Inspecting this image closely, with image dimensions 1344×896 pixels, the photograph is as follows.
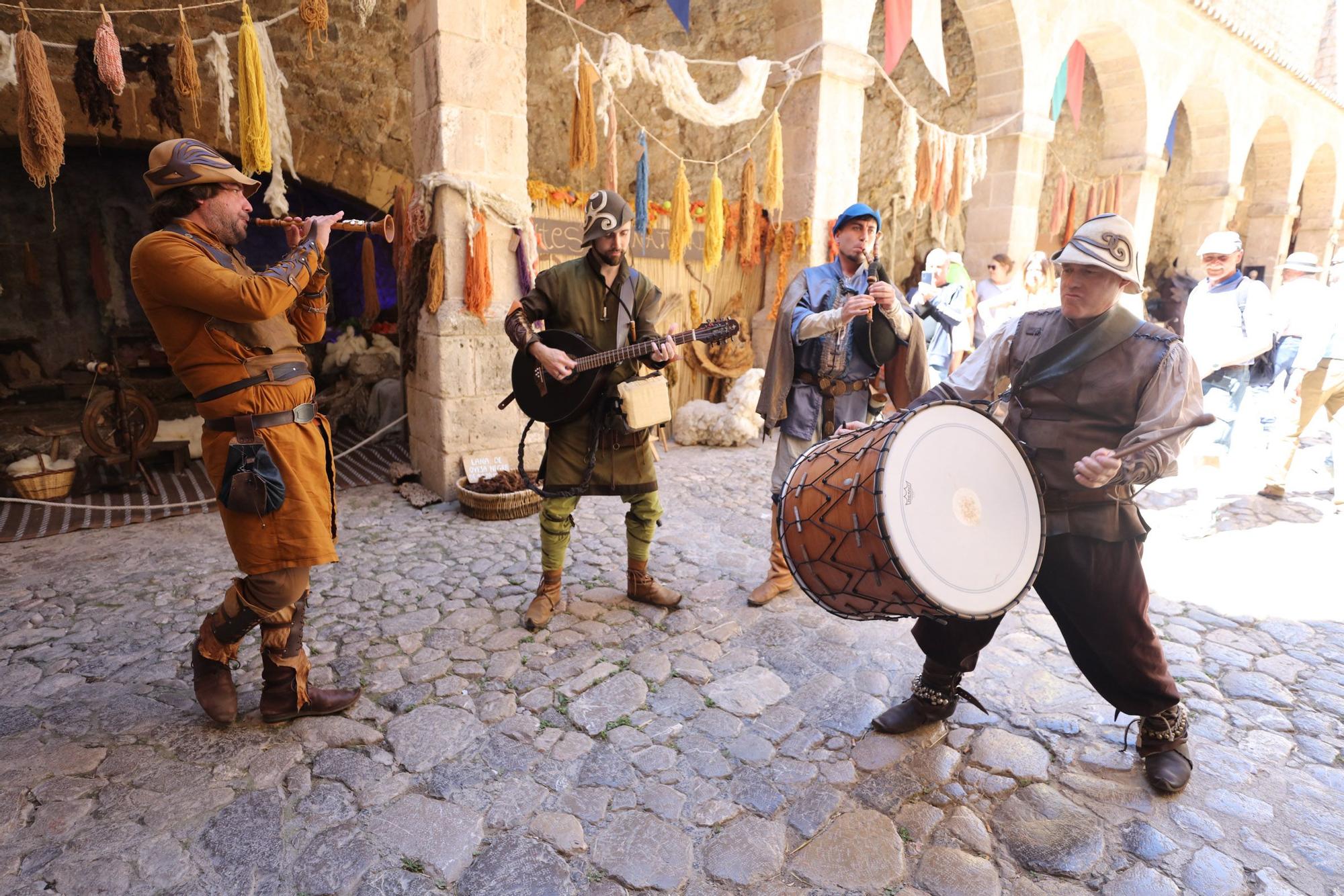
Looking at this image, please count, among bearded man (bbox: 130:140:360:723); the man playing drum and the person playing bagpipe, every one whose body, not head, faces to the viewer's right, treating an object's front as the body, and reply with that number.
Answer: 1

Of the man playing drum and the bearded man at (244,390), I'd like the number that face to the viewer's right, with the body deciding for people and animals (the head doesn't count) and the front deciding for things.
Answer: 1

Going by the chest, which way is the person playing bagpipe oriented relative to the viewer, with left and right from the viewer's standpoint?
facing the viewer

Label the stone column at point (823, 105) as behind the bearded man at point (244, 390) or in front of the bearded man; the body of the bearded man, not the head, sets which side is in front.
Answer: in front

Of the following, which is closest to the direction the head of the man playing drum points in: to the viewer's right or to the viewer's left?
to the viewer's left

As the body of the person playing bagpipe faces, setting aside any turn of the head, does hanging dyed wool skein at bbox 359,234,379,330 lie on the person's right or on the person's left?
on the person's right

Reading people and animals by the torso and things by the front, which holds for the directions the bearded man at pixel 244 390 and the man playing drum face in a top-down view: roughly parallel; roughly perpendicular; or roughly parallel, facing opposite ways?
roughly parallel, facing opposite ways

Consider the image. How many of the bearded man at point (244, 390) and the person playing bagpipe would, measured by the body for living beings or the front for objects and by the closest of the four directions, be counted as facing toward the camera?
1

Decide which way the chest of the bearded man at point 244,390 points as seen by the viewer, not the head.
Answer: to the viewer's right

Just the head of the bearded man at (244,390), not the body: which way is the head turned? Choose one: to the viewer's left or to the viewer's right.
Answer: to the viewer's right

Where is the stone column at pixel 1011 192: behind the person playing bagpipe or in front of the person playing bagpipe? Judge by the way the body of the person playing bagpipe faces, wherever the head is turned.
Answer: behind

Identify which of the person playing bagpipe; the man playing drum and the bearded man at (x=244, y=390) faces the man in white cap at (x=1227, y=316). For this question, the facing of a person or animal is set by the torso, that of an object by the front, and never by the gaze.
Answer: the bearded man

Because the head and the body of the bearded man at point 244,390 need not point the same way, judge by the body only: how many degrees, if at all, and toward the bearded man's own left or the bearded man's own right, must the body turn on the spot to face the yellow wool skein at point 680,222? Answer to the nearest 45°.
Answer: approximately 45° to the bearded man's own left

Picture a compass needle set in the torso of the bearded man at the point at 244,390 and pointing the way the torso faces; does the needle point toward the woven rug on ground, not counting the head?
no

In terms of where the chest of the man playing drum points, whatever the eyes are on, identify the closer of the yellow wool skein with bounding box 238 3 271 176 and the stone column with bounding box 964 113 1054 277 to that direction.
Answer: the yellow wool skein

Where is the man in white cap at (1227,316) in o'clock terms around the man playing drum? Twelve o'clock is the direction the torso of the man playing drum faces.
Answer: The man in white cap is roughly at 5 o'clock from the man playing drum.

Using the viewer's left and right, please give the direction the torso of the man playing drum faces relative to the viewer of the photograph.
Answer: facing the viewer and to the left of the viewer
